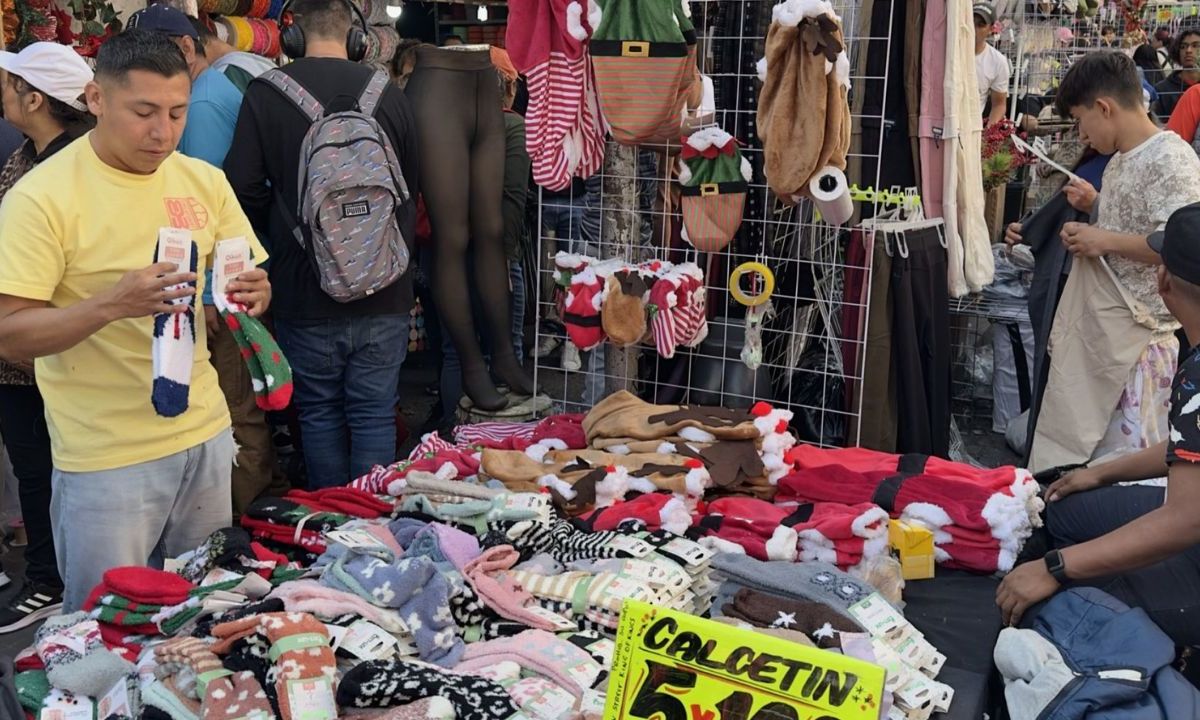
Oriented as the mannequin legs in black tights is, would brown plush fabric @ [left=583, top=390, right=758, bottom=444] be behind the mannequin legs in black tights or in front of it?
in front

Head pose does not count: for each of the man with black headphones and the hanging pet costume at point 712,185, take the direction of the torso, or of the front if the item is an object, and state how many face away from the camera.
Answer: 1

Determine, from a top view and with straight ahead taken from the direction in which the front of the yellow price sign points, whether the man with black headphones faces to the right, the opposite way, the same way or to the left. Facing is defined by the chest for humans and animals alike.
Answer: the opposite way

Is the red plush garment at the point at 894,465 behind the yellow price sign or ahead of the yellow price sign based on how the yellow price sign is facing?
behind

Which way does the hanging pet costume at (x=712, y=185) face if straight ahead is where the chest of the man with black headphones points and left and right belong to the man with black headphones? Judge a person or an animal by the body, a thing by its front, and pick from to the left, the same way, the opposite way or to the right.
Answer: the opposite way

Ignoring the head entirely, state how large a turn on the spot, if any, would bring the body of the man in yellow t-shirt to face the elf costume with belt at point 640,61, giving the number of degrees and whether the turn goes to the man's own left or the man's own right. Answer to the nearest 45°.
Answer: approximately 90° to the man's own left

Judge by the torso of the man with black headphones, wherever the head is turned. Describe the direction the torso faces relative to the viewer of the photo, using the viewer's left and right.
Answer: facing away from the viewer

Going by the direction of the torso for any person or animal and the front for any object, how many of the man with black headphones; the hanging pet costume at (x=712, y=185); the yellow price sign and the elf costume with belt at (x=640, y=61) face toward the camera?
3

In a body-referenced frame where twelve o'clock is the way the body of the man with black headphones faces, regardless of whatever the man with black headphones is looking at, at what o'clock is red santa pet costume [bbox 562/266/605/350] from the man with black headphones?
The red santa pet costume is roughly at 3 o'clock from the man with black headphones.

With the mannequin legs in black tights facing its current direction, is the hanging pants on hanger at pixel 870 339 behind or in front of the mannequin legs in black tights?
in front

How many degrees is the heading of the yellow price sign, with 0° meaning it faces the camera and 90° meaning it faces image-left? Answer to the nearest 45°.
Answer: approximately 0°

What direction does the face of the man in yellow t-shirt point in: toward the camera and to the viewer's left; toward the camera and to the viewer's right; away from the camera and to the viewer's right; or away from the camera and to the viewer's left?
toward the camera and to the viewer's right

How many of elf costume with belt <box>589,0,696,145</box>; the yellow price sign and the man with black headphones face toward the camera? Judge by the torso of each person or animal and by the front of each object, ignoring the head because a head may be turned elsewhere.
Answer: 2
